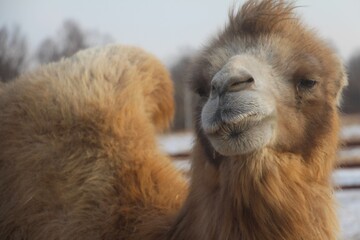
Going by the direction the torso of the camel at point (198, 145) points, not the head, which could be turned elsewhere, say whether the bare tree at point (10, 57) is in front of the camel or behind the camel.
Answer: behind

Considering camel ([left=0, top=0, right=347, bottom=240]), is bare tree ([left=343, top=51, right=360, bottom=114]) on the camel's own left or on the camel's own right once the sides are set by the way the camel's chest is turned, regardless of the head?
on the camel's own left

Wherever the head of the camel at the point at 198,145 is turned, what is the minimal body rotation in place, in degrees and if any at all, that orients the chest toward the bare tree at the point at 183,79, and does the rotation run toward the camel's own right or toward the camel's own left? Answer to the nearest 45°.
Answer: approximately 135° to the camel's own left
